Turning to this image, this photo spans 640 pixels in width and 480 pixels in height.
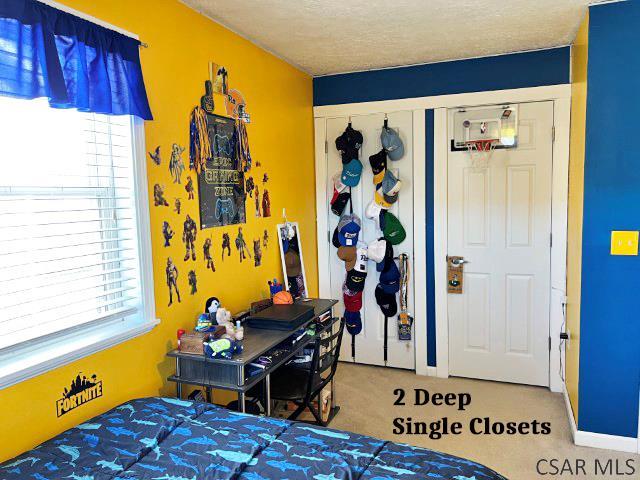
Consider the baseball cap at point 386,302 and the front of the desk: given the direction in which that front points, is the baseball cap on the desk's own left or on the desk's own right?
on the desk's own left

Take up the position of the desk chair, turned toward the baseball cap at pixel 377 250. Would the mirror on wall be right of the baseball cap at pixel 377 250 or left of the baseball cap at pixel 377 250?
left

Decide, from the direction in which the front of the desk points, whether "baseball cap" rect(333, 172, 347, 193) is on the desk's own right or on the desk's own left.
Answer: on the desk's own left

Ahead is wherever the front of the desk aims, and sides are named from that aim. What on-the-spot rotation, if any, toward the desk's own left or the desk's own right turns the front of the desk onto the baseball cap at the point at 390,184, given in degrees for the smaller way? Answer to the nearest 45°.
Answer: approximately 90° to the desk's own left

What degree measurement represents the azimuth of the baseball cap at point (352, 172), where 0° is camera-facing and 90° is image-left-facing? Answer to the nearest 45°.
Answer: approximately 0°

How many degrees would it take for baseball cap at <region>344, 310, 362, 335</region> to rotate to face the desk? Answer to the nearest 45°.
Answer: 0° — it already faces it
